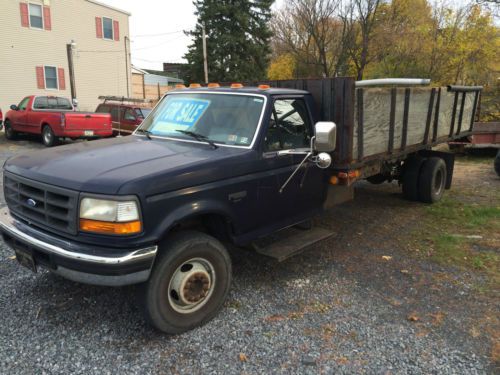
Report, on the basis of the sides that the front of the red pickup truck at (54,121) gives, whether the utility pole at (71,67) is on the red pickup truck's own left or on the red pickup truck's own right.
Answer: on the red pickup truck's own right

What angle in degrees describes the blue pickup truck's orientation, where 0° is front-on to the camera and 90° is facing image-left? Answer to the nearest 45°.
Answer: approximately 45°

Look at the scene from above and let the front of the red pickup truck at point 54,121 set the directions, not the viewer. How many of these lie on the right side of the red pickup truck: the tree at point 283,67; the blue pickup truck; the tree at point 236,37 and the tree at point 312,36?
3

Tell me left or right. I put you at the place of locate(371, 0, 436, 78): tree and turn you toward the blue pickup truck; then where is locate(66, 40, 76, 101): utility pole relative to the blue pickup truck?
right

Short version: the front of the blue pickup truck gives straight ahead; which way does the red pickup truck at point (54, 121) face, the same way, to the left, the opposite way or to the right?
to the right

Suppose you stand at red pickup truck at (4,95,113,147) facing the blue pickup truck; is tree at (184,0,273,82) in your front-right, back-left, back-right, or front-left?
back-left

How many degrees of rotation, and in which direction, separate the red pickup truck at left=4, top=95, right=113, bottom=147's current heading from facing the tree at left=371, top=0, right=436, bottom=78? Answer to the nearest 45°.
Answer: approximately 135° to its right

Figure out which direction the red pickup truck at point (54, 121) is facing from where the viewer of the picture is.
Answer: facing away from the viewer and to the left of the viewer

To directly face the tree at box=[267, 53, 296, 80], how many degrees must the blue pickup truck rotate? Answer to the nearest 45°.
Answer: approximately 135° to its right

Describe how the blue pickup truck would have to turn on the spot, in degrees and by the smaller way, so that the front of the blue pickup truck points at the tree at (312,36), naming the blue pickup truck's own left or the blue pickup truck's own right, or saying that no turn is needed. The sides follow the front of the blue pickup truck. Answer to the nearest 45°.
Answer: approximately 135° to the blue pickup truck's own right

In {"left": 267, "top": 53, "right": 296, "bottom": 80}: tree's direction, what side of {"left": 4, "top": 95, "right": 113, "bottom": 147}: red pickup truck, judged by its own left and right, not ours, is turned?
right

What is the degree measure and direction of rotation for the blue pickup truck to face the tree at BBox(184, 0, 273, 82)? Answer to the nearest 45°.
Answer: approximately 135° to its right
